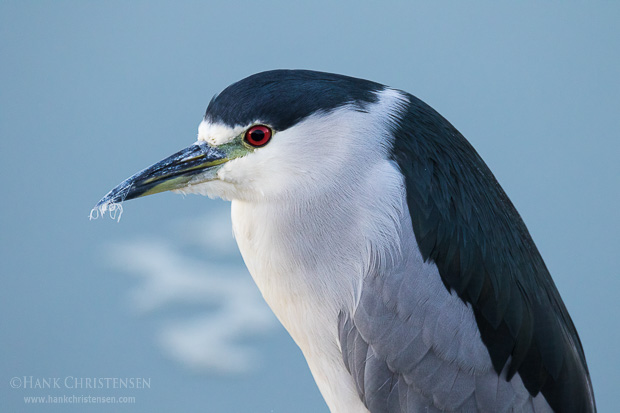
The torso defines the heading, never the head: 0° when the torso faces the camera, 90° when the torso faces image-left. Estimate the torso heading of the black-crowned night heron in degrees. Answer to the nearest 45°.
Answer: approximately 90°
